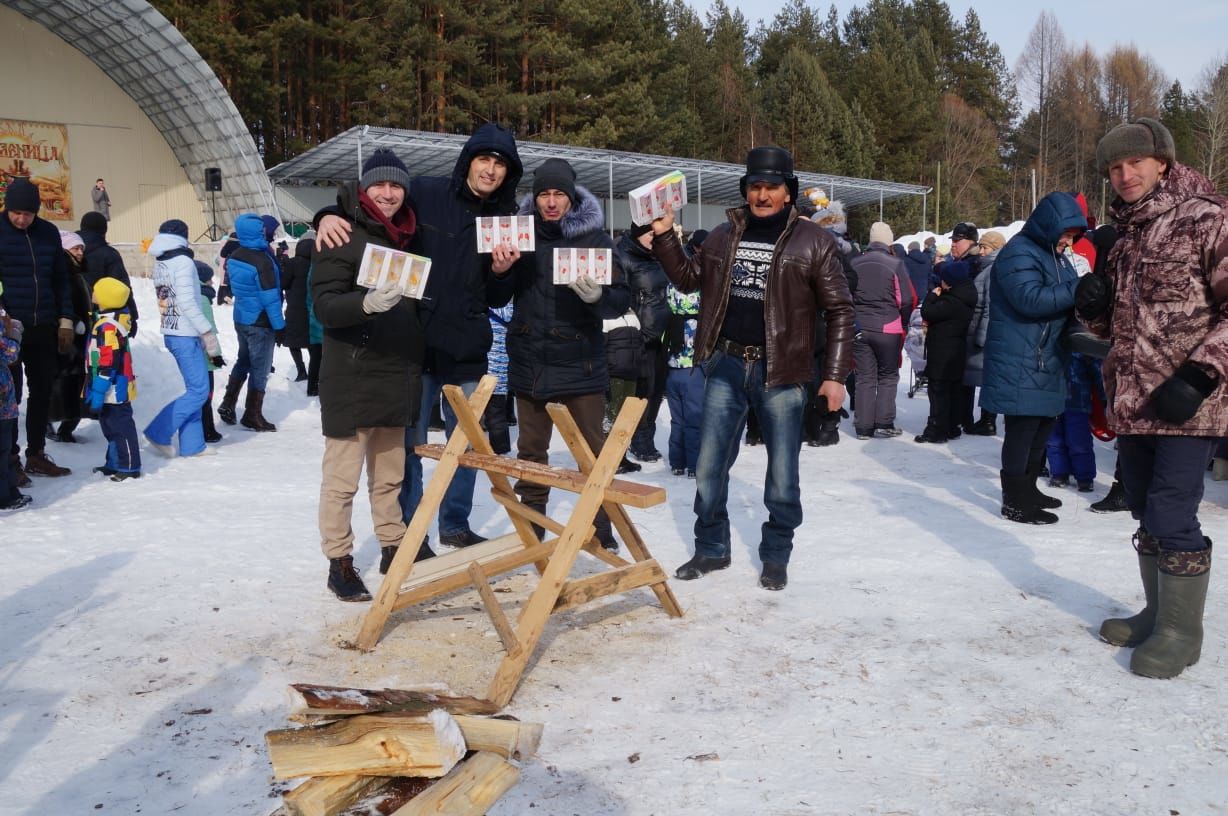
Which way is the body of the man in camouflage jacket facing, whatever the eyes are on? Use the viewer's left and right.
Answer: facing the viewer and to the left of the viewer

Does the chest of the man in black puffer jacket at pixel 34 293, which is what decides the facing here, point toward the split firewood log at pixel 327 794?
yes

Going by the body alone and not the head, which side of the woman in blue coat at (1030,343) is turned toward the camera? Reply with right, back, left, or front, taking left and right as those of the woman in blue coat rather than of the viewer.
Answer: right

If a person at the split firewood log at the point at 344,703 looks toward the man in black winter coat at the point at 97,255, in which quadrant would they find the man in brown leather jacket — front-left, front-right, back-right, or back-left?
front-right

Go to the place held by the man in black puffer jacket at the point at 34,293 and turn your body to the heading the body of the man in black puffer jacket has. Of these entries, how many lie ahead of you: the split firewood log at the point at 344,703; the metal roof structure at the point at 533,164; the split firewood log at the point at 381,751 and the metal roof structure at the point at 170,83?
2

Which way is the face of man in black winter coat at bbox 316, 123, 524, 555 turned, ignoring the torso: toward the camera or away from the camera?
toward the camera

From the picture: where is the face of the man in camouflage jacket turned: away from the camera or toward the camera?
toward the camera

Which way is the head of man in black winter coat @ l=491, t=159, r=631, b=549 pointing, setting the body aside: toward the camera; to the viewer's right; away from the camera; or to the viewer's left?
toward the camera

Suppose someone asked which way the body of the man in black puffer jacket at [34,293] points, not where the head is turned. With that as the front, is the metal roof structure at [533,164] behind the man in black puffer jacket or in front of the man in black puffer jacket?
behind

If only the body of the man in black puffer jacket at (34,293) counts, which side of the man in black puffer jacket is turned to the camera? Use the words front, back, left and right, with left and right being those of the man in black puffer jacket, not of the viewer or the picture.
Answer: front

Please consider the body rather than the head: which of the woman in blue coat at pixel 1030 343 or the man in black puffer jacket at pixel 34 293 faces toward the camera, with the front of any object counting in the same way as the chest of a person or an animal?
the man in black puffer jacket

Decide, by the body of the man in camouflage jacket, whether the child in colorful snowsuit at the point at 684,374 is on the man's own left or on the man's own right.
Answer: on the man's own right

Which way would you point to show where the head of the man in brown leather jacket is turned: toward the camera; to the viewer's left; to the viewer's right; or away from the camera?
toward the camera

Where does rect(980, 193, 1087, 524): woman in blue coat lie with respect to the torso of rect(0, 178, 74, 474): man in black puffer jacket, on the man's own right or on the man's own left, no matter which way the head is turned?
on the man's own left

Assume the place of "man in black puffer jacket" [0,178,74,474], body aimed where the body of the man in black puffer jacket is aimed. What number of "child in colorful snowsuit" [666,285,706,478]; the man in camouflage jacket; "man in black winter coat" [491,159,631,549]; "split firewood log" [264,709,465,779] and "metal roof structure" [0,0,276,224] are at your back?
1
